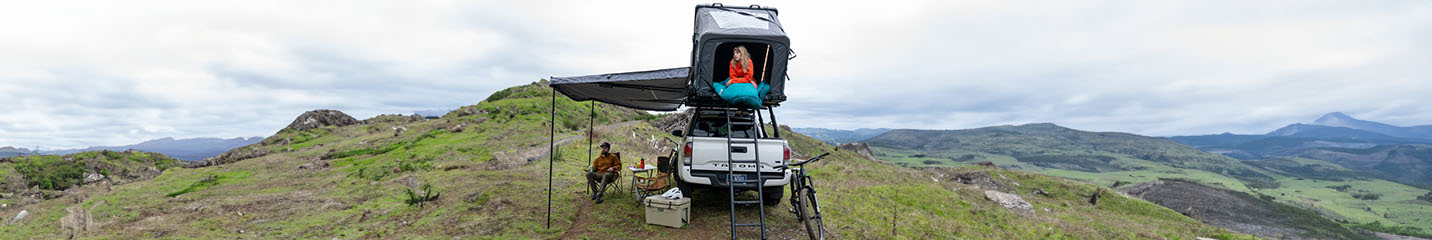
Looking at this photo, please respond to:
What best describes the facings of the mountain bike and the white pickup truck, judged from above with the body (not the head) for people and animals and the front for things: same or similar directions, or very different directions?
very different directions

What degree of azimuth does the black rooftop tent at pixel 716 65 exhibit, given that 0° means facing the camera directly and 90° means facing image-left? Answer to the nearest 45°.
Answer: approximately 0°

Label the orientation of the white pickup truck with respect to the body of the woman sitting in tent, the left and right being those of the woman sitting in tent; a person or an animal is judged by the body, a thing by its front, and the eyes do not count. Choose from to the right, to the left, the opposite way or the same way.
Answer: the opposite way

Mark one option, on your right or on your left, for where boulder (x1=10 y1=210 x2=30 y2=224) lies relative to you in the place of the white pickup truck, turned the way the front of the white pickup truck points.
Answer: on your left

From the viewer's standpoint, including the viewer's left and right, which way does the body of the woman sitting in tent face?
facing the viewer

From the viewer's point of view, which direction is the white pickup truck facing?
away from the camera

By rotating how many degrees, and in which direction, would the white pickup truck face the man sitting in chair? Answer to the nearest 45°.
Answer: approximately 45° to its left
